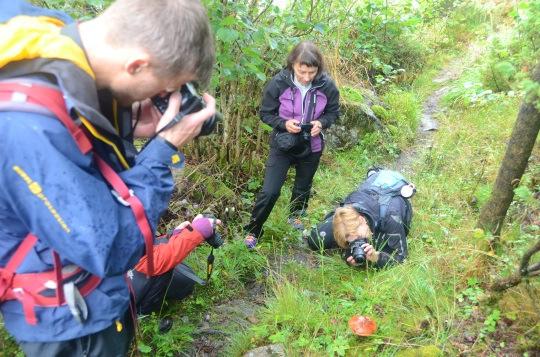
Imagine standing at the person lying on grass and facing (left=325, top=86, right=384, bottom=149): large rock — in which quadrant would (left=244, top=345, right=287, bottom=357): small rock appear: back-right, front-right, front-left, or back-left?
back-left

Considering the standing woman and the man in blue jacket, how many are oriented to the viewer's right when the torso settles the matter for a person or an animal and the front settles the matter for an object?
1

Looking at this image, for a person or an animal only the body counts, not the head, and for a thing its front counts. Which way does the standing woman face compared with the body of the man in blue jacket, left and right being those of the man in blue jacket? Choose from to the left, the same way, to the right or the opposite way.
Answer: to the right

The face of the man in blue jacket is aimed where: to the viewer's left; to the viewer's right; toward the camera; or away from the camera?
to the viewer's right

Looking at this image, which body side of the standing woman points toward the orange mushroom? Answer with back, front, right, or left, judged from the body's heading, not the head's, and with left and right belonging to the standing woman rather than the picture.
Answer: front

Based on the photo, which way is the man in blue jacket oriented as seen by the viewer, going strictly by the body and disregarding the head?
to the viewer's right

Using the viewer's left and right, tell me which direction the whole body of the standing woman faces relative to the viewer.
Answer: facing the viewer

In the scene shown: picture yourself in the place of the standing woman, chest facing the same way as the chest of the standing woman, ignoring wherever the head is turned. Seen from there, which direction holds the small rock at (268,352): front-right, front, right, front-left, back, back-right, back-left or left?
front
